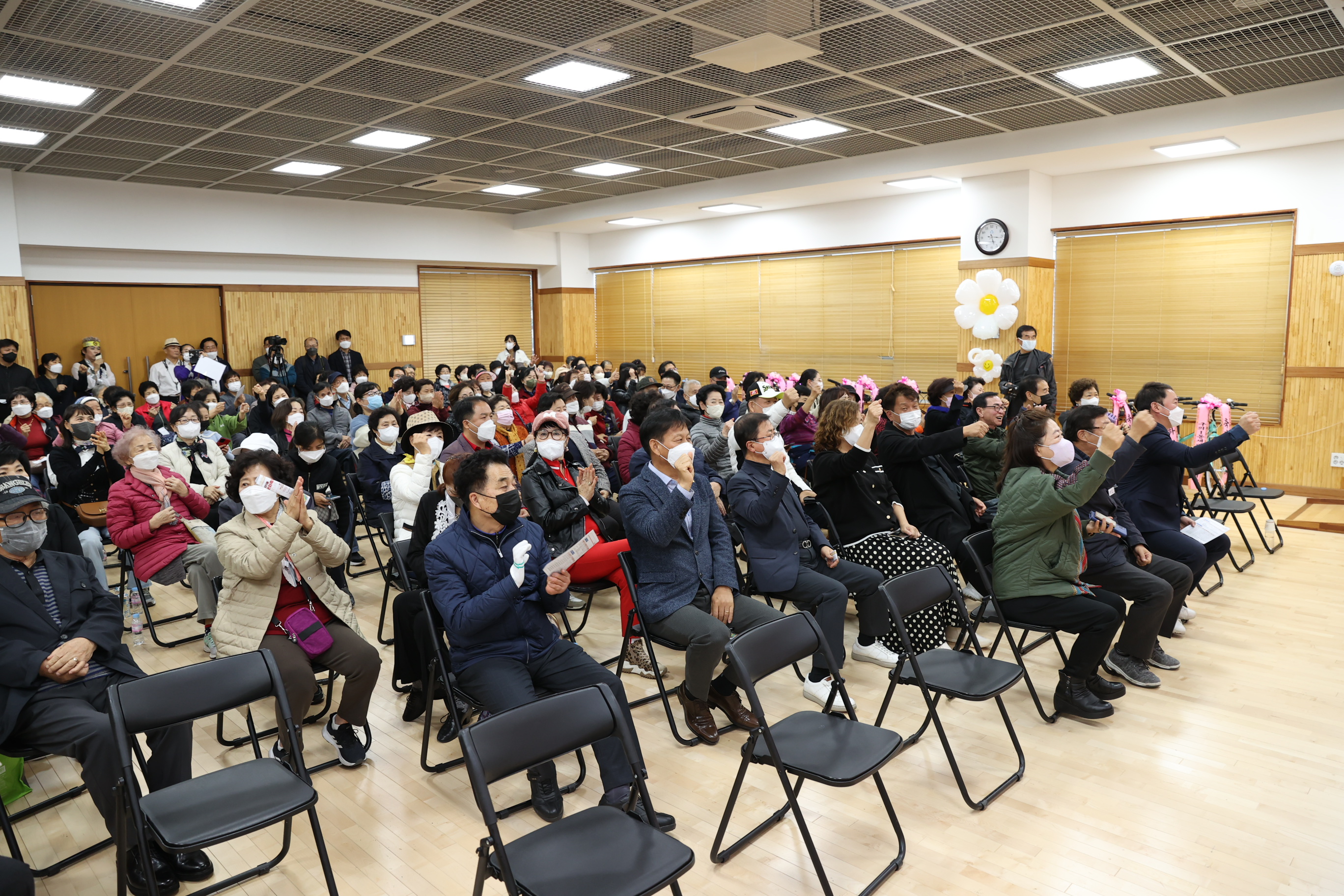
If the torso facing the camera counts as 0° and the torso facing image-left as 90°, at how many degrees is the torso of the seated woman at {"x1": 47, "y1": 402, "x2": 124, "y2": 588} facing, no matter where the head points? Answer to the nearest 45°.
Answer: approximately 315°

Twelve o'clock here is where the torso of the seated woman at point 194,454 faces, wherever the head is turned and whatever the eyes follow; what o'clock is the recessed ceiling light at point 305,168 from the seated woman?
The recessed ceiling light is roughly at 8 o'clock from the seated woman.

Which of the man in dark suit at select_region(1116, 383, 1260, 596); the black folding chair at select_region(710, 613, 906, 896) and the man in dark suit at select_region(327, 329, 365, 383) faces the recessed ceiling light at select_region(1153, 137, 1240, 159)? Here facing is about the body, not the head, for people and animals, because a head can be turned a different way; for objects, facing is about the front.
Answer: the man in dark suit at select_region(327, 329, 365, 383)

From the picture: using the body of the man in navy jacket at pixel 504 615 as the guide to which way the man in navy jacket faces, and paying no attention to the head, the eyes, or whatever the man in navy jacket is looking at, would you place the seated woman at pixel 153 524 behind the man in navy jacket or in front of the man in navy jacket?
behind

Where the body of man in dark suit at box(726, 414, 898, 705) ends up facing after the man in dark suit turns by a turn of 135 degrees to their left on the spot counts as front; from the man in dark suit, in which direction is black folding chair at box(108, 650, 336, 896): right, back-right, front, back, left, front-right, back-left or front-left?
back-left

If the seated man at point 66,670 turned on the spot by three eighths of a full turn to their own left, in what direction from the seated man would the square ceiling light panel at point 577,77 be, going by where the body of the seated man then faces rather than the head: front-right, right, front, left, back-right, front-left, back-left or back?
front-right

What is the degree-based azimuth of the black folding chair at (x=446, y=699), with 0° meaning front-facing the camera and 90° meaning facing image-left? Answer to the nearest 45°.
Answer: approximately 315°

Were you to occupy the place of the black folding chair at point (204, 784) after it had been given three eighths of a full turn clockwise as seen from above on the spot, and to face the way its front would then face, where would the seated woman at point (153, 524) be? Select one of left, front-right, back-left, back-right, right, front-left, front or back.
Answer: right

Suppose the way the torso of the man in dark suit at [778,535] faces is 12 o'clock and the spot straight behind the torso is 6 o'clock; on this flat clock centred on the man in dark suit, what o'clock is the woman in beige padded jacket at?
The woman in beige padded jacket is roughly at 4 o'clock from the man in dark suit.
